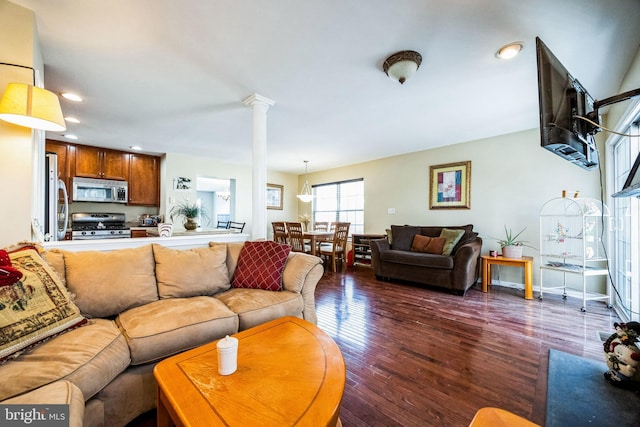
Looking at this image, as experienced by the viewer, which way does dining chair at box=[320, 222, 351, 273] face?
facing away from the viewer and to the left of the viewer

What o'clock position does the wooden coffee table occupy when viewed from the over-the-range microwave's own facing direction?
The wooden coffee table is roughly at 12 o'clock from the over-the-range microwave.

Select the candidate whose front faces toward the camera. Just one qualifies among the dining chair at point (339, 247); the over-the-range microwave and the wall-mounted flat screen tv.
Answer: the over-the-range microwave

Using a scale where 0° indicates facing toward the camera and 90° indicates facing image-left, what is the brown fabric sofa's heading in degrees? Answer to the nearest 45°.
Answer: approximately 45°

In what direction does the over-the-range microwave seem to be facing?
toward the camera

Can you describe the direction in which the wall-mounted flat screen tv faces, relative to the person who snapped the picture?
facing away from the viewer and to the left of the viewer

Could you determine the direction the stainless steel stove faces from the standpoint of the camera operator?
facing the viewer

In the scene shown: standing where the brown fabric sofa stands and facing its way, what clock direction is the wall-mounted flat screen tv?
The wall-mounted flat screen tv is roughly at 10 o'clock from the brown fabric sofa.

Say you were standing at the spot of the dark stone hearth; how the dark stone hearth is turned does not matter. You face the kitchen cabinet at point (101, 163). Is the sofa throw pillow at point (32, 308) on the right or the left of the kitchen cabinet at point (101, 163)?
left

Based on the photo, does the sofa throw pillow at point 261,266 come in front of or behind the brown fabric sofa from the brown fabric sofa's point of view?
in front

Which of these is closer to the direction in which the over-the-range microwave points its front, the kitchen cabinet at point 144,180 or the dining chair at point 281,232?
the dining chair

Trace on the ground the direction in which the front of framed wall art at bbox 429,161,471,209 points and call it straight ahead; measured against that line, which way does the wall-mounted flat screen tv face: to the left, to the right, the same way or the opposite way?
to the right

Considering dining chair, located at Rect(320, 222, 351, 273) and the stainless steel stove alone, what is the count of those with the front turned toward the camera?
1

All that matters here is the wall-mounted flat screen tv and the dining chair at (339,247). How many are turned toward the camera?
0
